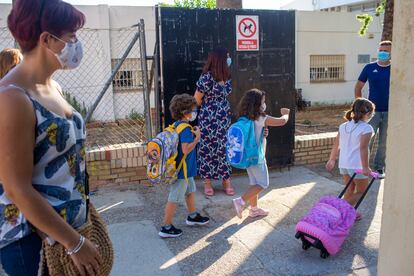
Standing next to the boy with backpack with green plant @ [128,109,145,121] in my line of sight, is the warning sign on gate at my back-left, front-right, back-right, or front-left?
front-right

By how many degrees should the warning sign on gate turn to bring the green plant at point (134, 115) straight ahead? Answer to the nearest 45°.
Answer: approximately 135° to its right

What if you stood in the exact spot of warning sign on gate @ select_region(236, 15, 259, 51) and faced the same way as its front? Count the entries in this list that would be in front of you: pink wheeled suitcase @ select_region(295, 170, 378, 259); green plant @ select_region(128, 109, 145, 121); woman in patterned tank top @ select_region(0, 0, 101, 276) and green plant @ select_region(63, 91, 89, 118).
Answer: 2

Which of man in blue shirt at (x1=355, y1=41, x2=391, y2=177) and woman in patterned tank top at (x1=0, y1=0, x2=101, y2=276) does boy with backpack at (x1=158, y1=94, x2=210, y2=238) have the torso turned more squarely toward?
the man in blue shirt

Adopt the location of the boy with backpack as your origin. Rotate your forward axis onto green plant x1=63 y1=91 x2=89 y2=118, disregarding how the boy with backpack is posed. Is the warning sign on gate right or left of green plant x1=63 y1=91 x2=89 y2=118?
right

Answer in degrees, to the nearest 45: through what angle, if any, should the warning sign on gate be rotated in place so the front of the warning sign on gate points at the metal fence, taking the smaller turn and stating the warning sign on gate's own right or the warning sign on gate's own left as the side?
approximately 135° to the warning sign on gate's own right

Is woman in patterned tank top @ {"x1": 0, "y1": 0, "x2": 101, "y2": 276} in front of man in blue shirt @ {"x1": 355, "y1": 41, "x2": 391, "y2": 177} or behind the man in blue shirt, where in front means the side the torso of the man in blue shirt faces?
in front

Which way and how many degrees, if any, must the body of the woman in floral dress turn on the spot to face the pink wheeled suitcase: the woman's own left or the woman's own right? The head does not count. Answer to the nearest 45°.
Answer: approximately 90° to the woman's own right

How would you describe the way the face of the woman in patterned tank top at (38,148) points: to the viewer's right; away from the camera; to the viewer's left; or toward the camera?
to the viewer's right

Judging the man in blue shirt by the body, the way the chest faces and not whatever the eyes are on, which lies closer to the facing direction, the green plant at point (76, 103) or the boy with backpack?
the boy with backpack

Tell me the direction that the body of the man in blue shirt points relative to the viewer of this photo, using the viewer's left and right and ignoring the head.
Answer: facing the viewer

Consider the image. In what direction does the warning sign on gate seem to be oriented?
toward the camera

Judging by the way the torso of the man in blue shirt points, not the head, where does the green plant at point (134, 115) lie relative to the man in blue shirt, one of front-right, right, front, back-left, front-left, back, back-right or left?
back-right

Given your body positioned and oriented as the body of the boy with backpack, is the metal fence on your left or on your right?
on your left

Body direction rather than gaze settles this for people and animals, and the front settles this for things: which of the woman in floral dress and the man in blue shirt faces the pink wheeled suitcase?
the man in blue shirt
